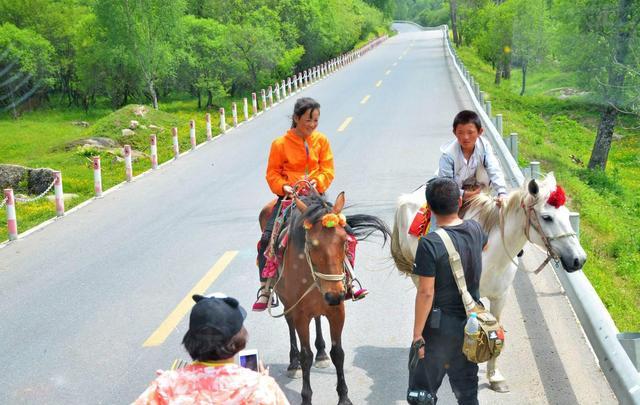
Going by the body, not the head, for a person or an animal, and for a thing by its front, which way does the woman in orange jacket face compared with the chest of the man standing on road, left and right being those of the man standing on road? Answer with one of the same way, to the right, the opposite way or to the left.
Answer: the opposite way

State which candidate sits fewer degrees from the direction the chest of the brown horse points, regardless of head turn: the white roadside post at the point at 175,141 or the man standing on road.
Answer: the man standing on road

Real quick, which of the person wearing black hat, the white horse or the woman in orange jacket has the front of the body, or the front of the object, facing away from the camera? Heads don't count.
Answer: the person wearing black hat

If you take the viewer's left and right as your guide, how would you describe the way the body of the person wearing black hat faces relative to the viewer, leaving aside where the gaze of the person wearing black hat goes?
facing away from the viewer

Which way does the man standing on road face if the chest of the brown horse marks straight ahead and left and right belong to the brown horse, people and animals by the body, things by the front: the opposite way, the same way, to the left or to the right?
the opposite way

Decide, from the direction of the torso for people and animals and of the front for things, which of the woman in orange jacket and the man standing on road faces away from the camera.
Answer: the man standing on road

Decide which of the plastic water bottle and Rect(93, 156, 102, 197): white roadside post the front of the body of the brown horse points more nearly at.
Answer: the plastic water bottle

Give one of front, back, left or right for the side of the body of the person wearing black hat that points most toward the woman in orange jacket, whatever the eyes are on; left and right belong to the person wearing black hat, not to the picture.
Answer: front

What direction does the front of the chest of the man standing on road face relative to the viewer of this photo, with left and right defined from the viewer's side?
facing away from the viewer

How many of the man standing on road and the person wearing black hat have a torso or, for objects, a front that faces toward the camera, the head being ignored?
0

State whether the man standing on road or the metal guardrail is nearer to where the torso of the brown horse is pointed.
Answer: the man standing on road

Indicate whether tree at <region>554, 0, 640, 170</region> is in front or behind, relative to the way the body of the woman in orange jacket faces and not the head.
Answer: behind
